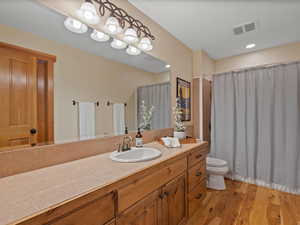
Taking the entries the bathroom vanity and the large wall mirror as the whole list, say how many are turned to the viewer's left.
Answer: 0

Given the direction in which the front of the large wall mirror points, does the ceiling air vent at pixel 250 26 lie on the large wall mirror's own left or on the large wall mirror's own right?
on the large wall mirror's own left

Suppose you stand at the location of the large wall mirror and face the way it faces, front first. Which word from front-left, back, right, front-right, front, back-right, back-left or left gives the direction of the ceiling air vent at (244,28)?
front-left

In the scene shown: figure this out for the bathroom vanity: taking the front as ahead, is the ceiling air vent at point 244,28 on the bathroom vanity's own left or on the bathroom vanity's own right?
on the bathroom vanity's own left

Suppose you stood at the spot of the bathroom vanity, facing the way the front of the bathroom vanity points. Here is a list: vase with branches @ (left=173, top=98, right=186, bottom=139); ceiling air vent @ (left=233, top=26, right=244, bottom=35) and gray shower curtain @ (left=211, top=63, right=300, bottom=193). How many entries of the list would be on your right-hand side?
0

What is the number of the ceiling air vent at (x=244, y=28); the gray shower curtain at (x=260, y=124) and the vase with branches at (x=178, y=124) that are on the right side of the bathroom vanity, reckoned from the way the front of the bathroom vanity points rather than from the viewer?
0

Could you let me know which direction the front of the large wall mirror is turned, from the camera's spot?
facing the viewer and to the right of the viewer

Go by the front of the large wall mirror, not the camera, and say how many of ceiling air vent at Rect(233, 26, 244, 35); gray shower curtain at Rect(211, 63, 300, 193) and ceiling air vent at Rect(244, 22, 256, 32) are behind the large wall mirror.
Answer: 0

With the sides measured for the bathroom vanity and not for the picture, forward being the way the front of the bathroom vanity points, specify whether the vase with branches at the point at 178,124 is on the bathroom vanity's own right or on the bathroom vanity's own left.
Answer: on the bathroom vanity's own left

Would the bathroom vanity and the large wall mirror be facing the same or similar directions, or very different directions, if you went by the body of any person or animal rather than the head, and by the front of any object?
same or similar directions

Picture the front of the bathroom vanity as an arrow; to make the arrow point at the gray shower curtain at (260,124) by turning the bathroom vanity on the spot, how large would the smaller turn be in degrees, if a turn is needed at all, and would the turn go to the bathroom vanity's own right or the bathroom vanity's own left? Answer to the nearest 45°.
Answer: approximately 45° to the bathroom vanity's own left

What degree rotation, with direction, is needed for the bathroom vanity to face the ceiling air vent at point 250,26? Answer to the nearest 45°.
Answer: approximately 45° to its left
